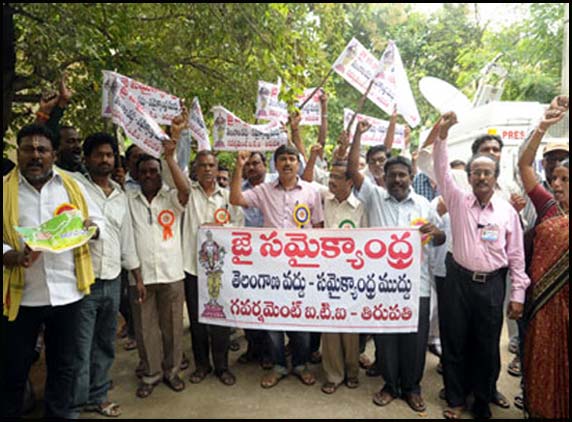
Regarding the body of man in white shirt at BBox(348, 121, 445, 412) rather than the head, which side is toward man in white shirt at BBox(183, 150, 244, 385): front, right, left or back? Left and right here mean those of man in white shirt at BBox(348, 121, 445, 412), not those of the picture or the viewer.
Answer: right

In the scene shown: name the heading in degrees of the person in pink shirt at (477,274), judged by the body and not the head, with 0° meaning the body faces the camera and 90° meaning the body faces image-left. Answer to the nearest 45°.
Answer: approximately 0°

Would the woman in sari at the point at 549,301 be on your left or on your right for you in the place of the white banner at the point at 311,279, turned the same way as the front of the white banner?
on your left

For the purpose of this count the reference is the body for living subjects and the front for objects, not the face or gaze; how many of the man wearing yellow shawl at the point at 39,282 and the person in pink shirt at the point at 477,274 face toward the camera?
2

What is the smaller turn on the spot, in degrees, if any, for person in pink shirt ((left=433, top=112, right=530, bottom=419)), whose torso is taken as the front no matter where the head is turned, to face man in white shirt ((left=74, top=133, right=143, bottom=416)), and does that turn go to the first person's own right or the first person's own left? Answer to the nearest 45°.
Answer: approximately 90° to the first person's own right
